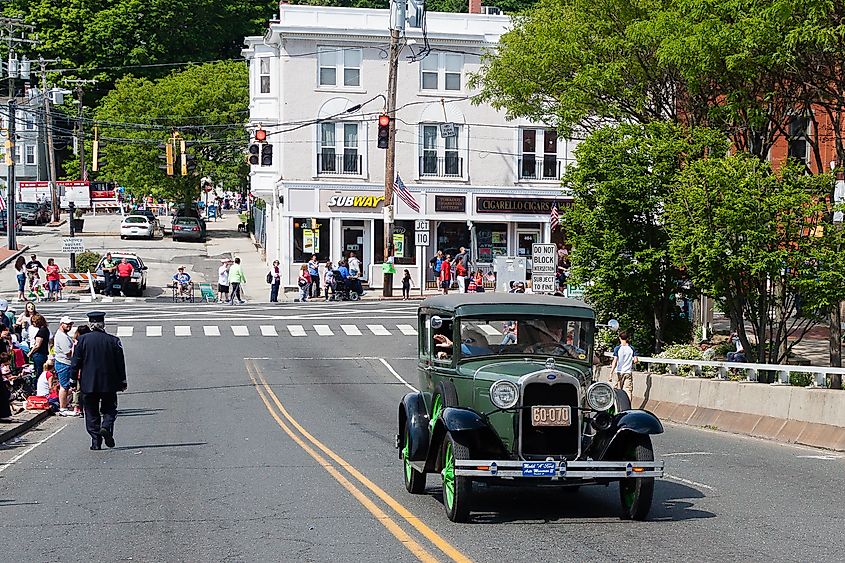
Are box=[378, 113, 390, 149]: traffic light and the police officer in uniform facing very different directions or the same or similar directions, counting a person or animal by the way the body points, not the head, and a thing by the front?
very different directions

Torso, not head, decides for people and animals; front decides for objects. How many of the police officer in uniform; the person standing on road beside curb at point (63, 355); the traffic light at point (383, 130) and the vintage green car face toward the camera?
2

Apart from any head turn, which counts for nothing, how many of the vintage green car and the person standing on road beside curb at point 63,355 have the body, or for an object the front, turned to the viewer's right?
1

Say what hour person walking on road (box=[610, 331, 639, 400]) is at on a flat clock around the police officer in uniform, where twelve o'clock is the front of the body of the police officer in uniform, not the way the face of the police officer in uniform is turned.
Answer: The person walking on road is roughly at 2 o'clock from the police officer in uniform.

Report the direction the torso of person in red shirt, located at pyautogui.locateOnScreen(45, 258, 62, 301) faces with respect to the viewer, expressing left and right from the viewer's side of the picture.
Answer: facing the viewer

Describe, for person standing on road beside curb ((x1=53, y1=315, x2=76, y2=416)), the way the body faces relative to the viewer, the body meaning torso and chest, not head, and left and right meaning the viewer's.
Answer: facing to the right of the viewer

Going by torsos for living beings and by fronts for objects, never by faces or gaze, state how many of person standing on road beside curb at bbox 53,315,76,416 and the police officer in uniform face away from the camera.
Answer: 1

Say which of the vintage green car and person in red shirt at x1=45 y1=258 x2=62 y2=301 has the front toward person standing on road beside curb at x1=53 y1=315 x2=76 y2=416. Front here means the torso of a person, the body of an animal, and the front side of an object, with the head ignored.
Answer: the person in red shirt

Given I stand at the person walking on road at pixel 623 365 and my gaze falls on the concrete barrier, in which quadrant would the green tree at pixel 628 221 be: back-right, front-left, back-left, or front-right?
back-left

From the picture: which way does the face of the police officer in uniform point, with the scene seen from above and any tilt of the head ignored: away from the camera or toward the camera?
away from the camera

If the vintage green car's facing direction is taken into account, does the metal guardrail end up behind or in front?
behind

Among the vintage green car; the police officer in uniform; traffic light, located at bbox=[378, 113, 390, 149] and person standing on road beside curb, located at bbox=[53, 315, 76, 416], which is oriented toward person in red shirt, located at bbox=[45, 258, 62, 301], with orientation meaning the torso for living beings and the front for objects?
the police officer in uniform

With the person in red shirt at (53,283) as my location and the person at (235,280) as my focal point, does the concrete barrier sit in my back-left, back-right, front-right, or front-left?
front-right

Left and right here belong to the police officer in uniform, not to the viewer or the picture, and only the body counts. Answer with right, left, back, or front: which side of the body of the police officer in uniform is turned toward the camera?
back

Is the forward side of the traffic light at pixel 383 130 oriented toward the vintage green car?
yes

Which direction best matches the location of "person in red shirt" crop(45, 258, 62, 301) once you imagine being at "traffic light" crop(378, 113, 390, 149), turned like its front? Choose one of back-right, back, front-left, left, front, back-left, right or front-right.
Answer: right

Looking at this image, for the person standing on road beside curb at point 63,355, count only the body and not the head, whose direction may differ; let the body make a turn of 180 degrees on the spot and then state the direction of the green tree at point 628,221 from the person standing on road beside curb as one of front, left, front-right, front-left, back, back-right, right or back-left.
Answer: back

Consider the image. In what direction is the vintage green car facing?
toward the camera
